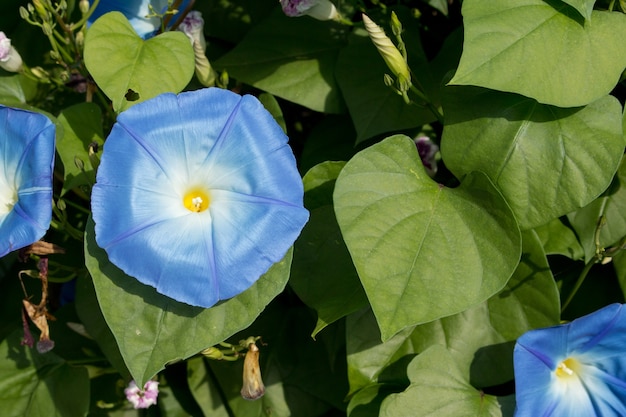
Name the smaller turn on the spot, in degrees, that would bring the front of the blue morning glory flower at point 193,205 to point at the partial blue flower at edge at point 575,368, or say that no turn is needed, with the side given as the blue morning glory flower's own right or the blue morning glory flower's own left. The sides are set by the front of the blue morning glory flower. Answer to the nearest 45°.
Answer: approximately 90° to the blue morning glory flower's own left

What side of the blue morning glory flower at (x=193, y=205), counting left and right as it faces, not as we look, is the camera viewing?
front
